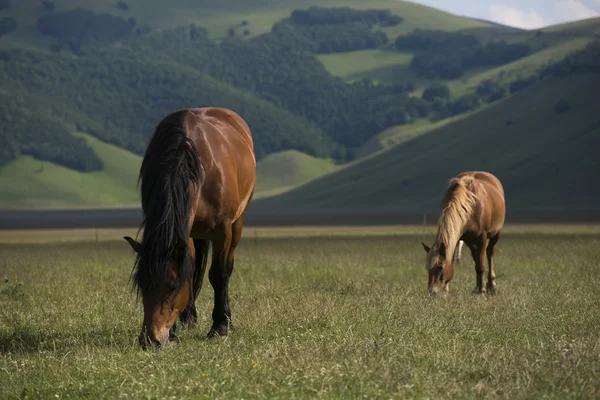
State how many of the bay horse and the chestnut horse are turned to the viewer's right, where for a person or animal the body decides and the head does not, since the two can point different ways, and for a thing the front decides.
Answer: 0

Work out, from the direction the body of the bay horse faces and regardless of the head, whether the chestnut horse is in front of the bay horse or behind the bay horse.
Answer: behind

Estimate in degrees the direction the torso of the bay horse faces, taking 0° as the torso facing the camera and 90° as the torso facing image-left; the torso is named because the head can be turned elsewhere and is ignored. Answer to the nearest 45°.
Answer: approximately 45°

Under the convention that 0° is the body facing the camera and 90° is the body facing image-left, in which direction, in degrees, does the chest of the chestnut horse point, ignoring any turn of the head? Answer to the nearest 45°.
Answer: approximately 45°

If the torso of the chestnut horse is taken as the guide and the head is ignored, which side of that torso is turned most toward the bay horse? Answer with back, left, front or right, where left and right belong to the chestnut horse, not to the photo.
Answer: front

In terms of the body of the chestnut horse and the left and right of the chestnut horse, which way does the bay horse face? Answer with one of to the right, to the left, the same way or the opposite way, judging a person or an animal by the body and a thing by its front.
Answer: the same way
